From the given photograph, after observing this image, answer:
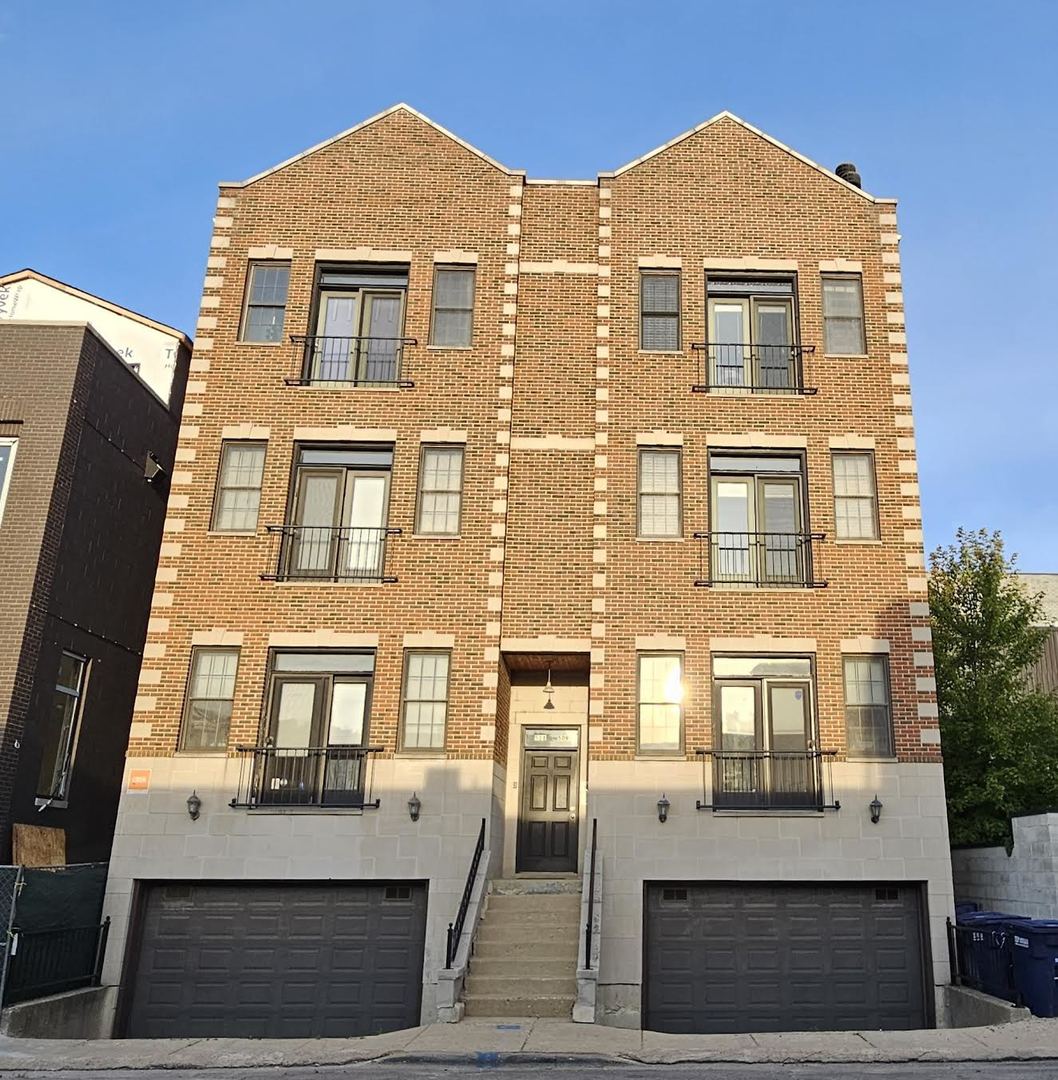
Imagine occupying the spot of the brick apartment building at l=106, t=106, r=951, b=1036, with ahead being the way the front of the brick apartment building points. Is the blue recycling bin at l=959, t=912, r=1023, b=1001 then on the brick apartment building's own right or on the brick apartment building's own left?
on the brick apartment building's own left

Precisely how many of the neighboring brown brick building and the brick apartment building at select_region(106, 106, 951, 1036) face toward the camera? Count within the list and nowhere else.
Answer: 2

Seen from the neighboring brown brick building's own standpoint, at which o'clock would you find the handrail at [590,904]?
The handrail is roughly at 10 o'clock from the neighboring brown brick building.

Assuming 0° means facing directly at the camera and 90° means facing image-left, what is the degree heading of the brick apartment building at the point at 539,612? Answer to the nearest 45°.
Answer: approximately 0°

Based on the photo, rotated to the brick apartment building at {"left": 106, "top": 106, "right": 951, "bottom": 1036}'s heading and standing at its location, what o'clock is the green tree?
The green tree is roughly at 8 o'clock from the brick apartment building.

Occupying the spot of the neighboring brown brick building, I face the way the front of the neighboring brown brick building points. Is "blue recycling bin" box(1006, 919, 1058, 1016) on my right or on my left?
on my left

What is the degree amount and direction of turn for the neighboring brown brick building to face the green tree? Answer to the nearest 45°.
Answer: approximately 90° to its left

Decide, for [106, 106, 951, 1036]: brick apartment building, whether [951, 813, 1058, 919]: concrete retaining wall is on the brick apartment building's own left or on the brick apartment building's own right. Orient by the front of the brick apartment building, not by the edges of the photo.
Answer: on the brick apartment building's own left
